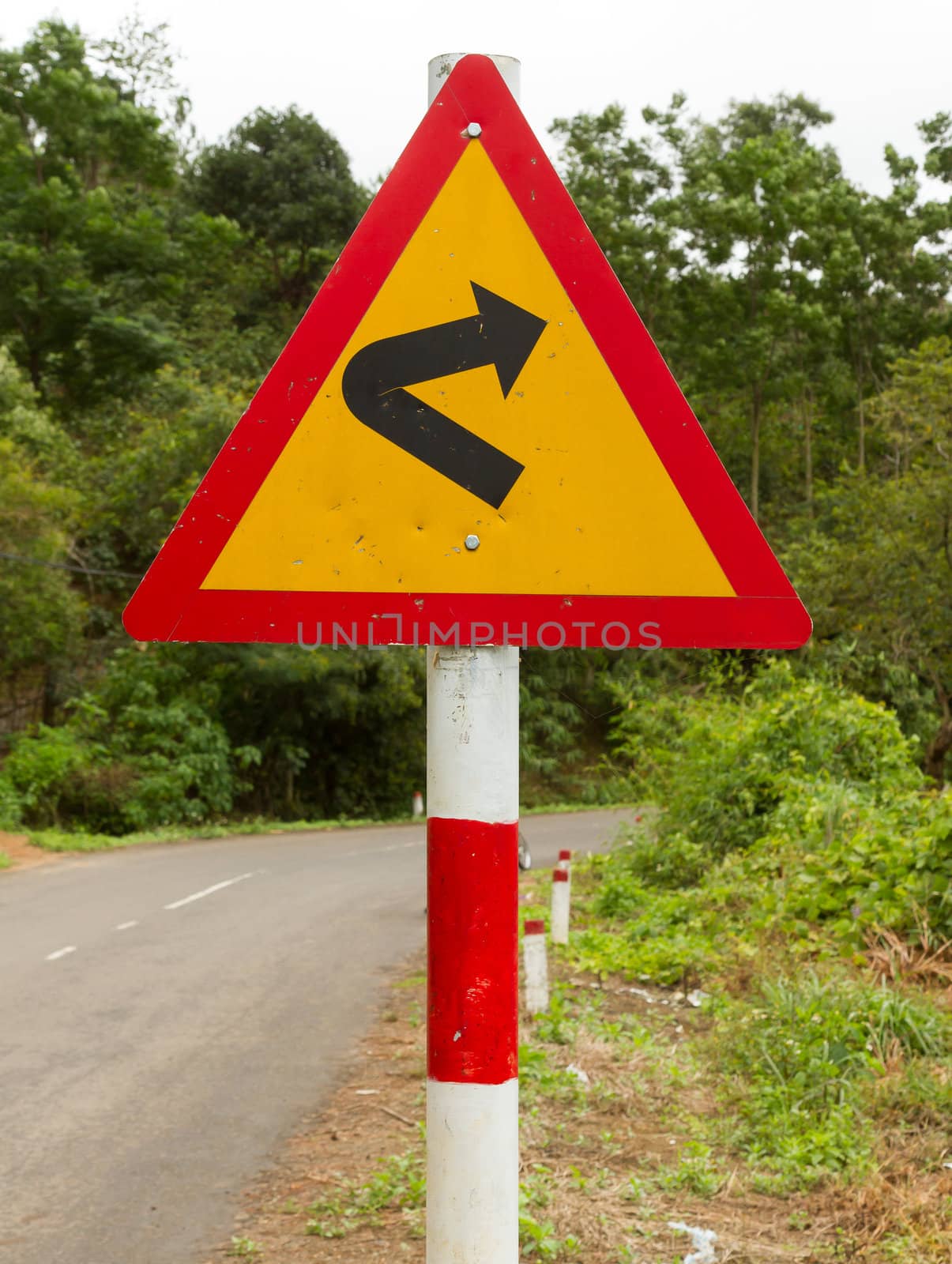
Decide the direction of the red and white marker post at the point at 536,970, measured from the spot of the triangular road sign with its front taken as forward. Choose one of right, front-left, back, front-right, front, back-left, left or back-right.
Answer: back

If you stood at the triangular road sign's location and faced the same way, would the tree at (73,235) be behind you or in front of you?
behind

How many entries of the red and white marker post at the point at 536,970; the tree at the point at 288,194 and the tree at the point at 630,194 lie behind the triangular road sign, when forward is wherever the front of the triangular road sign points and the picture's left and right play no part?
3

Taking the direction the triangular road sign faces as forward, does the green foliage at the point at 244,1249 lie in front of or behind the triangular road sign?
behind

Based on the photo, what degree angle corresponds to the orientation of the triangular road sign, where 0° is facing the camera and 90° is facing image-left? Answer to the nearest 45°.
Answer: approximately 0°

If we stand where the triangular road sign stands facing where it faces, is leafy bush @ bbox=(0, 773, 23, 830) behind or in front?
behind

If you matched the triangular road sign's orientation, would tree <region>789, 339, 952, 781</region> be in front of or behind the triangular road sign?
behind

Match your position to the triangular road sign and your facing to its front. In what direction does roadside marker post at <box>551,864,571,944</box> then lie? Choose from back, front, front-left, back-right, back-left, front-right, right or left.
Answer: back
